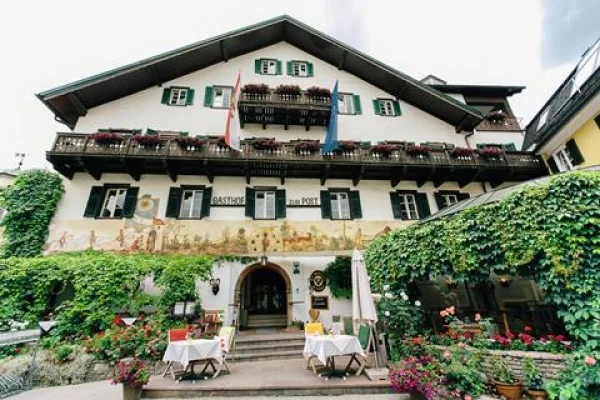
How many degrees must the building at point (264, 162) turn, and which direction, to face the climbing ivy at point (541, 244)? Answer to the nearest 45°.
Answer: approximately 45° to its left

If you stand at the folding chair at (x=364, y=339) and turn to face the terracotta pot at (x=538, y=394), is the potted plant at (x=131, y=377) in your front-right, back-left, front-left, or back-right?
back-right

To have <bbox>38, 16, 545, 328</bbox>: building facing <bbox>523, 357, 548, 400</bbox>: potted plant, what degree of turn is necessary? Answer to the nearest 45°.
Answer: approximately 45° to its left

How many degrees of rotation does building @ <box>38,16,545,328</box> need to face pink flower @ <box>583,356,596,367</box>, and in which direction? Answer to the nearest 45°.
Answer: approximately 45° to its left

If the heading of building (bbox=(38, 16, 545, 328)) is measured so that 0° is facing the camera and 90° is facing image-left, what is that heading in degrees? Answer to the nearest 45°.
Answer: approximately 0°

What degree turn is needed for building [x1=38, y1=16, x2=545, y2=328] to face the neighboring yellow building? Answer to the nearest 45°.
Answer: approximately 90° to its left

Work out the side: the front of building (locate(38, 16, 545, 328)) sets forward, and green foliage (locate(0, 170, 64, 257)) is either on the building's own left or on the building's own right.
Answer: on the building's own right
